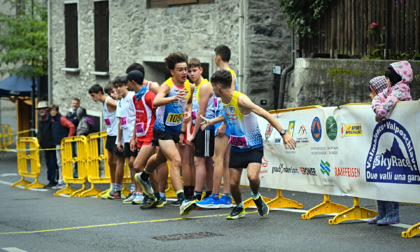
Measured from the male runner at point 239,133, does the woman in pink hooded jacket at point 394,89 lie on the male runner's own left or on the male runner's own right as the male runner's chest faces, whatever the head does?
on the male runner's own left

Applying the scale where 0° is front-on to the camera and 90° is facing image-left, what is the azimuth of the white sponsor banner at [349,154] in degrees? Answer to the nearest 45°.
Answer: approximately 45°

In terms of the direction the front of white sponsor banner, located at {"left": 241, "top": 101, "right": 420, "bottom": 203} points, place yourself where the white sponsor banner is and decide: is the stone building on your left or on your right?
on your right

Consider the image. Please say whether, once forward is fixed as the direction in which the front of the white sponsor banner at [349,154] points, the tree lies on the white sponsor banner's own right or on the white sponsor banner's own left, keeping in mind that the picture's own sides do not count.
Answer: on the white sponsor banner's own right

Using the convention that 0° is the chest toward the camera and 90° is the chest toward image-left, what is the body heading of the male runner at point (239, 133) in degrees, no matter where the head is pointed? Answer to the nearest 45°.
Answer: approximately 45°

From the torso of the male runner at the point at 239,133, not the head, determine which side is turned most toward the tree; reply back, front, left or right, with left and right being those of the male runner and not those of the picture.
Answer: right
